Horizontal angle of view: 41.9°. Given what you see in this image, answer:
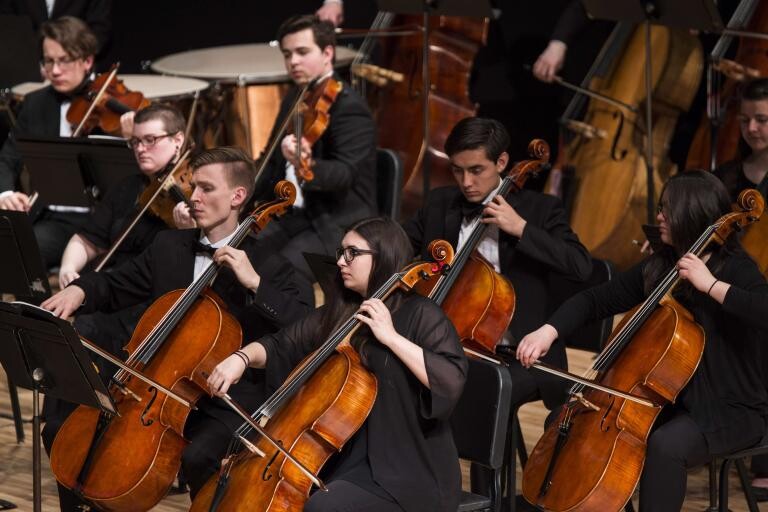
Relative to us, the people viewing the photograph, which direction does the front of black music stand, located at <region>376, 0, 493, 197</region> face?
facing away from the viewer

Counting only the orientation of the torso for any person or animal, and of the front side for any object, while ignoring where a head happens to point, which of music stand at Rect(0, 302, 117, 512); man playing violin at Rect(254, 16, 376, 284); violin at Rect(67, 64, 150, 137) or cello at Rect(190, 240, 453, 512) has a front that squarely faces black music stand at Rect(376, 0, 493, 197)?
the music stand

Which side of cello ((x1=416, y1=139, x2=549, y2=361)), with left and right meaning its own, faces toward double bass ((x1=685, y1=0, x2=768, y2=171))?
back

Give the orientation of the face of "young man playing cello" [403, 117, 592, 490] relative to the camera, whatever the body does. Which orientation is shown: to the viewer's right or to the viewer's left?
to the viewer's left

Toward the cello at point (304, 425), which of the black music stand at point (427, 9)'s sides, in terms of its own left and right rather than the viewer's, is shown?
back

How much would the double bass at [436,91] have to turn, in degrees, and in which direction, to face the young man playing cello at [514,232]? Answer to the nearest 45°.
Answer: approximately 45° to its left

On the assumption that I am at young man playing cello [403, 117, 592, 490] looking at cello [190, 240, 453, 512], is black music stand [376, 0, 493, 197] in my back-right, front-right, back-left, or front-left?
back-right

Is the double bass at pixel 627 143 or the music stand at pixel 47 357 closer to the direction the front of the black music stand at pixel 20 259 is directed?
the double bass

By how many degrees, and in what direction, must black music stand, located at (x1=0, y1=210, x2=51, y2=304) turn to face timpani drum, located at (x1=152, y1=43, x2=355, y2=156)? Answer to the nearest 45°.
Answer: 0° — it already faces it
